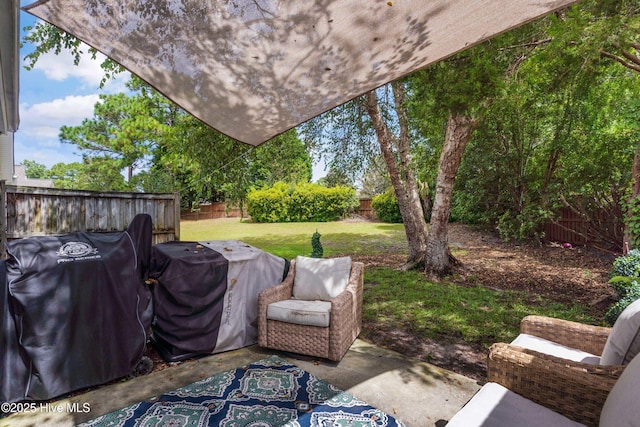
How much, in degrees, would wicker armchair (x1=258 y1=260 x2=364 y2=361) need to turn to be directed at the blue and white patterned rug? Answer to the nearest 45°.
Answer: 0° — it already faces it

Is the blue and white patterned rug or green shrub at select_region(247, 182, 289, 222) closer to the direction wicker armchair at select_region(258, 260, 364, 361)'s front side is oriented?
the blue and white patterned rug

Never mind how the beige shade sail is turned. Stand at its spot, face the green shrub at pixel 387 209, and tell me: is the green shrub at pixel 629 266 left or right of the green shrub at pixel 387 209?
right

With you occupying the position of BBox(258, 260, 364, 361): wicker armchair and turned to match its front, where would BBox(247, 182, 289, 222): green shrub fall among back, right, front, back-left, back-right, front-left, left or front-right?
back-right

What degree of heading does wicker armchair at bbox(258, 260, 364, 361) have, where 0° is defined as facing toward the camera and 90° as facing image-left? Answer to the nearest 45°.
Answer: approximately 45°

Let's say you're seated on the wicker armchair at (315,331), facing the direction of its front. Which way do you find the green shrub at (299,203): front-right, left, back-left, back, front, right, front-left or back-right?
back-right

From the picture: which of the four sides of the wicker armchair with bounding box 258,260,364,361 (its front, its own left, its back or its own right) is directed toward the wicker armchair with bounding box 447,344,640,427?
left

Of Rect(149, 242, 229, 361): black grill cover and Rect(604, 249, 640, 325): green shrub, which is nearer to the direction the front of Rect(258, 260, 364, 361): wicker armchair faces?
the black grill cover

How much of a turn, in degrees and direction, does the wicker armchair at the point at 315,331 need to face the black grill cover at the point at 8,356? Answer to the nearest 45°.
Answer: approximately 45° to its right

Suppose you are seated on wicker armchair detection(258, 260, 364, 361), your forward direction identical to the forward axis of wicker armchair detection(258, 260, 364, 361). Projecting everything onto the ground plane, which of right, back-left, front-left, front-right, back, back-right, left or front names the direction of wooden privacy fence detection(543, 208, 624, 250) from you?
back

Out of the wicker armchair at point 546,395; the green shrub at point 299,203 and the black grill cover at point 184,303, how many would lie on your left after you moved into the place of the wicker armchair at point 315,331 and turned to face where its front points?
1

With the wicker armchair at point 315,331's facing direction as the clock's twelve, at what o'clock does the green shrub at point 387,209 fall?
The green shrub is roughly at 5 o'clock from the wicker armchair.

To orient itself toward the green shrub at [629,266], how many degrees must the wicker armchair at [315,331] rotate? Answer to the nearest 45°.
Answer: approximately 135° to its left
